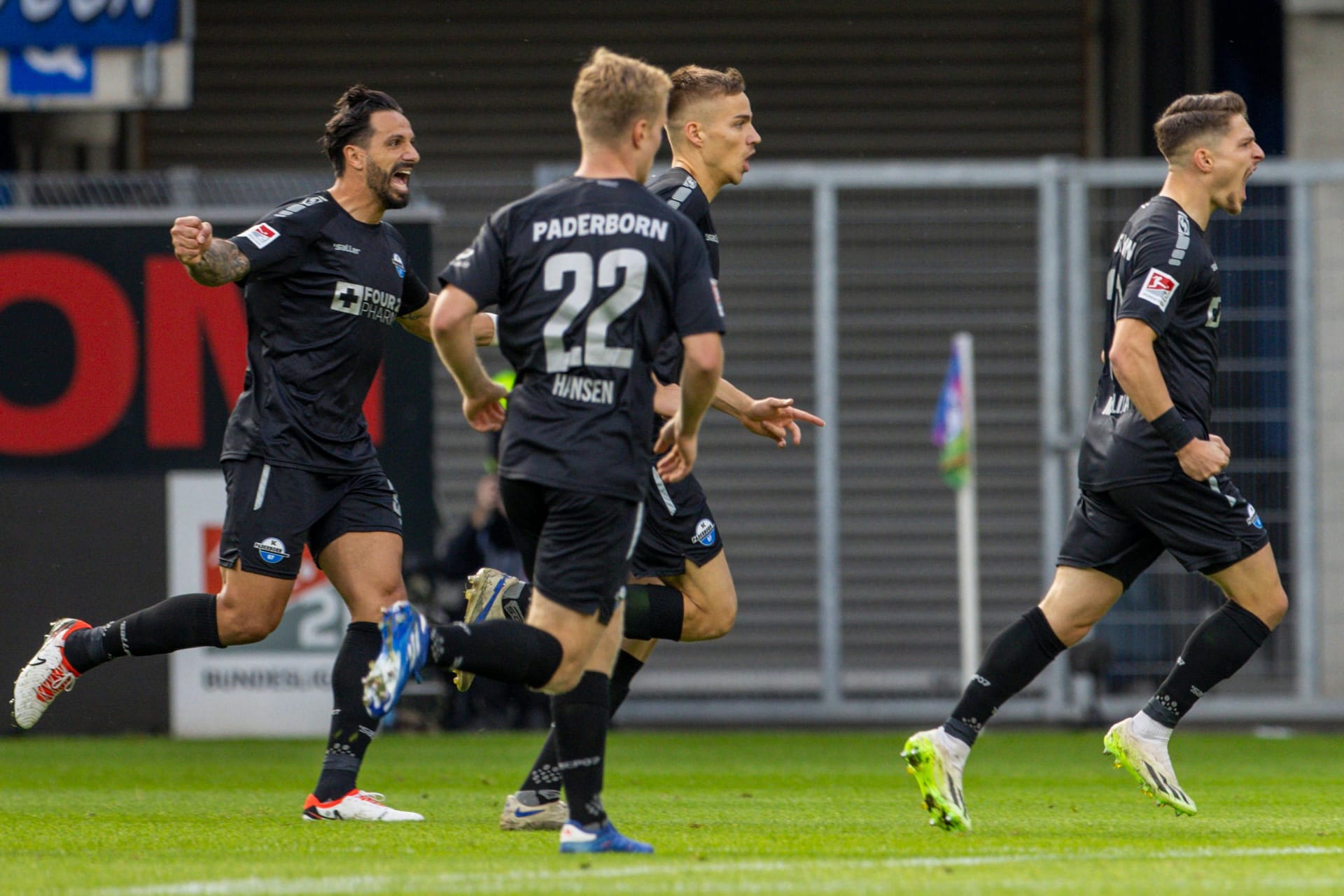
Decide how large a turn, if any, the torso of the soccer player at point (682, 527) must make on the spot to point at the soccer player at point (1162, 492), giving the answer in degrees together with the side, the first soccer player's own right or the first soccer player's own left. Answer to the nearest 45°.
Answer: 0° — they already face them

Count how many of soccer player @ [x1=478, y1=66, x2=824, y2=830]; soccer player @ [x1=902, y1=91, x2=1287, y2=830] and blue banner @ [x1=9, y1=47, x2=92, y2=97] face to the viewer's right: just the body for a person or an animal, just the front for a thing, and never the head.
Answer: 2

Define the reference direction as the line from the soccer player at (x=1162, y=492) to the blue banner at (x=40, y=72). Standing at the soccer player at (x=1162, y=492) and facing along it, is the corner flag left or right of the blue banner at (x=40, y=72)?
right

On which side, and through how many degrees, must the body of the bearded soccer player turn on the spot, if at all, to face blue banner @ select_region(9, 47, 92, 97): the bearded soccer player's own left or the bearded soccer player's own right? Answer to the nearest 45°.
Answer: approximately 135° to the bearded soccer player's own left

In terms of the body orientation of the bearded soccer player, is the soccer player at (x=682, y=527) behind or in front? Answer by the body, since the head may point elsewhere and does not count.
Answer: in front

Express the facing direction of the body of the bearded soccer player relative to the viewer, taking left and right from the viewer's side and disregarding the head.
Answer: facing the viewer and to the right of the viewer

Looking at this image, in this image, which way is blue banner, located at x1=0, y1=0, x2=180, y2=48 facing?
toward the camera

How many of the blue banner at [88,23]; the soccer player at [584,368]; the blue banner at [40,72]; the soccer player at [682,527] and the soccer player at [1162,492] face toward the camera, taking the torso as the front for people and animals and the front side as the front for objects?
2

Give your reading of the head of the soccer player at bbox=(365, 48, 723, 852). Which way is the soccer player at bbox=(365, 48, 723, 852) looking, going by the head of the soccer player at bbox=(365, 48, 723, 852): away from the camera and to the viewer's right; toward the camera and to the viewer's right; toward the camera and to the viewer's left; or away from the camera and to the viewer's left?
away from the camera and to the viewer's right

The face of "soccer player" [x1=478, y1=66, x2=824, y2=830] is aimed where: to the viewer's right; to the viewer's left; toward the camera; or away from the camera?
to the viewer's right

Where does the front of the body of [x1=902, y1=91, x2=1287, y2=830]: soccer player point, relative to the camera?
to the viewer's right

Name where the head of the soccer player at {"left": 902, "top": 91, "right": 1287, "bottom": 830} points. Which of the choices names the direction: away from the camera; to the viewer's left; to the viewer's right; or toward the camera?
to the viewer's right

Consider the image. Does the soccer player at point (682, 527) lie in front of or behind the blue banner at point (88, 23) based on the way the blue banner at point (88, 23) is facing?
in front

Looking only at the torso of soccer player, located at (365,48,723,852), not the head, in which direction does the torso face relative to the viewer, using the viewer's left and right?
facing away from the viewer and to the right of the viewer

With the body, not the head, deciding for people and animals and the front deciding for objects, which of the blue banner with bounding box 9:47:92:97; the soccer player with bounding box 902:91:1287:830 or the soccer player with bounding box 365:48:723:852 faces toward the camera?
the blue banner

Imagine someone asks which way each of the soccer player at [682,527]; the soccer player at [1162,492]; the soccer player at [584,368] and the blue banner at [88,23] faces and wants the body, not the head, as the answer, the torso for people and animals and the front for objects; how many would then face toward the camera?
1

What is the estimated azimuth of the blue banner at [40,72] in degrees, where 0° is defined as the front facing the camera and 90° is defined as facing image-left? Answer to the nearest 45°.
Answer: approximately 0°

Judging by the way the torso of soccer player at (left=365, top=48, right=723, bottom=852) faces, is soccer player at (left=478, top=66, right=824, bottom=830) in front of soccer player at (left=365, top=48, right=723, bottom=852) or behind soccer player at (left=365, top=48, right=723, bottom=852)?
in front
